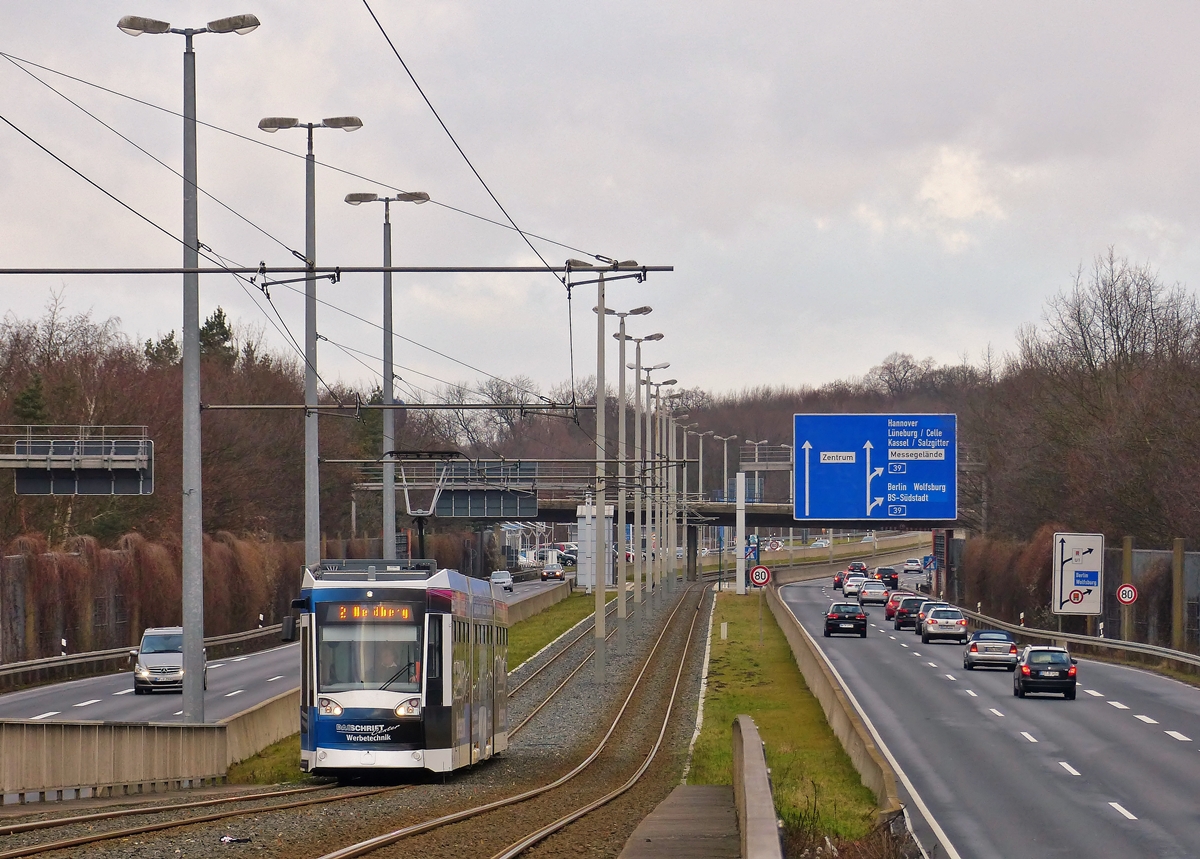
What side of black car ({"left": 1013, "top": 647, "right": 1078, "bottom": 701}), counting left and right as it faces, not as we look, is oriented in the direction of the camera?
back

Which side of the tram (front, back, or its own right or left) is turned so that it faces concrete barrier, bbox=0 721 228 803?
front

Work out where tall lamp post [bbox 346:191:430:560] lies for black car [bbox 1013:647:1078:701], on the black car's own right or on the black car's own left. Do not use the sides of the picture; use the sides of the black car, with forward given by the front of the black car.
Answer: on the black car's own left

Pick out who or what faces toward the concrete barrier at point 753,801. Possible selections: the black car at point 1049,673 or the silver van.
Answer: the silver van

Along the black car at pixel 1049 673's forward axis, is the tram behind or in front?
behind

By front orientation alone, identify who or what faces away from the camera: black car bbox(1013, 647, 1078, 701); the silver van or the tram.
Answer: the black car

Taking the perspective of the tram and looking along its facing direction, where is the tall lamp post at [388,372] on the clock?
The tall lamp post is roughly at 6 o'clock from the tram.

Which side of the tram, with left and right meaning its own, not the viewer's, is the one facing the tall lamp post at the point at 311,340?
back

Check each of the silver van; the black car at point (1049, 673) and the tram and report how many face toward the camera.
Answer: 2

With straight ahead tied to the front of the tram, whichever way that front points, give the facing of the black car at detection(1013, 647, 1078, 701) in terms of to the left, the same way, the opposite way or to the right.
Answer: the opposite way
